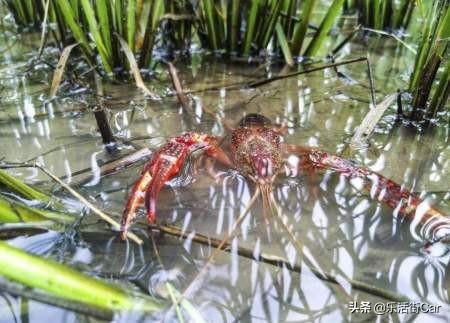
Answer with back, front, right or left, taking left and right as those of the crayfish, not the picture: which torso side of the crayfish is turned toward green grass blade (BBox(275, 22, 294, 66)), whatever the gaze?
back

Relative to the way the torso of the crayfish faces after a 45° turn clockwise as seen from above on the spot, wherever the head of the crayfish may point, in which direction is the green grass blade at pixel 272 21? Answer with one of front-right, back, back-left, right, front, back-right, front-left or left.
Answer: back-right

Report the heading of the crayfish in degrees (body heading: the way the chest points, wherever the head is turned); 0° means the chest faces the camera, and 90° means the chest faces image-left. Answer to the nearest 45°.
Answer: approximately 0°

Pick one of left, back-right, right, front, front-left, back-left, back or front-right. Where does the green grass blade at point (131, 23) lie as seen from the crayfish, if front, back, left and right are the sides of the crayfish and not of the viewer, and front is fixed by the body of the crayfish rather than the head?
back-right

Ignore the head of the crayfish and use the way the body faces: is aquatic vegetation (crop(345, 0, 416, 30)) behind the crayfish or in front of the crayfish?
behind

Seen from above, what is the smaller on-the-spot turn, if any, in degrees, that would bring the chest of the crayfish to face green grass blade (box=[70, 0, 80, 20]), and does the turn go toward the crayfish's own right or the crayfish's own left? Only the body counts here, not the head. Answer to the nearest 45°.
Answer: approximately 135° to the crayfish's own right

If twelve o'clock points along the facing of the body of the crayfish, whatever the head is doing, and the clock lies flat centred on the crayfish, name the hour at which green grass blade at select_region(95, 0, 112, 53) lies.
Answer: The green grass blade is roughly at 4 o'clock from the crayfish.
